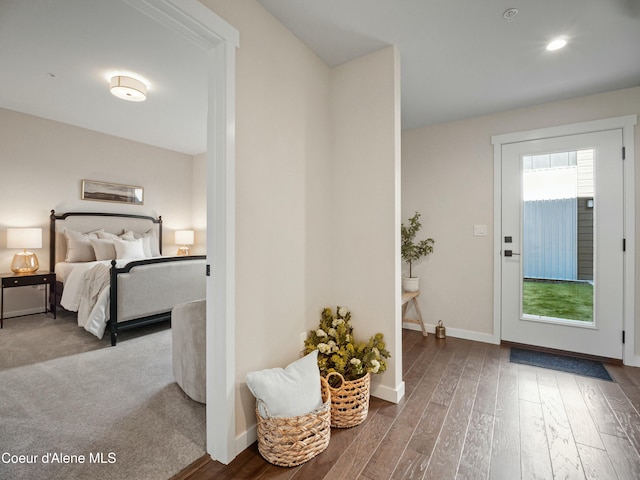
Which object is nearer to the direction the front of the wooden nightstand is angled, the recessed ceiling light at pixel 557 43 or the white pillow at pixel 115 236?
the recessed ceiling light

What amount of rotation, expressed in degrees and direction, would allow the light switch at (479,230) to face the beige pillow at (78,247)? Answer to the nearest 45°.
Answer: approximately 90° to its right

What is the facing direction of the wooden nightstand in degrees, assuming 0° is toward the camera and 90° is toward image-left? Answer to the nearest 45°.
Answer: approximately 315°

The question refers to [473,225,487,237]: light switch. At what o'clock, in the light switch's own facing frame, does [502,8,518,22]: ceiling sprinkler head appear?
The ceiling sprinkler head is roughly at 12 o'clock from the light switch.

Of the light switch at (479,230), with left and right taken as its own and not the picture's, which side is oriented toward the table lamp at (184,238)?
right

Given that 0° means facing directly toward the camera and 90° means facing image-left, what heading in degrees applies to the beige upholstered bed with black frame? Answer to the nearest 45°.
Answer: approximately 315°

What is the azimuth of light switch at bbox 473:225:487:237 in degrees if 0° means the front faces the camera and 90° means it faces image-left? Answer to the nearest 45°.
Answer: approximately 0°
